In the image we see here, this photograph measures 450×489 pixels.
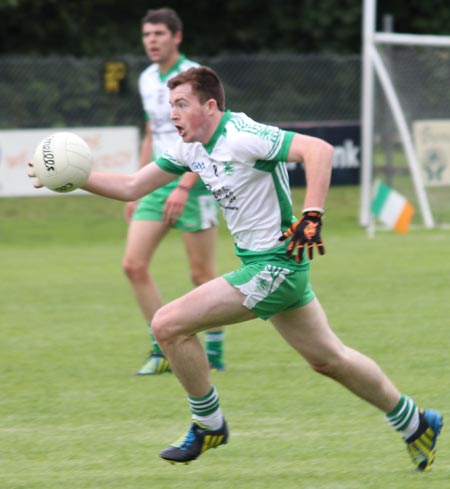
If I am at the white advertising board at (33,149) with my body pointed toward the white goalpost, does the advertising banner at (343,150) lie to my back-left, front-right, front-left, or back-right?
front-left

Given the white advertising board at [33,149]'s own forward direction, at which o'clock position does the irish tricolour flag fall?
The irish tricolour flag is roughly at 10 o'clock from the white advertising board.

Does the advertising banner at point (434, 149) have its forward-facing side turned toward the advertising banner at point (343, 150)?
no

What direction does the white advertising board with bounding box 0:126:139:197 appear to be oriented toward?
toward the camera

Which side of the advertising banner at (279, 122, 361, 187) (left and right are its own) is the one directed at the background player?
front

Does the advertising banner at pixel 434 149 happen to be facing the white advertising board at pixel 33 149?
no

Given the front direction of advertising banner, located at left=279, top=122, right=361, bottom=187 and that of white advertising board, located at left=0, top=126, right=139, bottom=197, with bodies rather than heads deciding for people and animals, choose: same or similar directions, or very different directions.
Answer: same or similar directions

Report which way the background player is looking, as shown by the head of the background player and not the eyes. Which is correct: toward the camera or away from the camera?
toward the camera

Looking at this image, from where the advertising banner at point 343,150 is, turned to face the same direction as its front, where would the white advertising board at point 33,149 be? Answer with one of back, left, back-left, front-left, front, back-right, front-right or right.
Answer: right

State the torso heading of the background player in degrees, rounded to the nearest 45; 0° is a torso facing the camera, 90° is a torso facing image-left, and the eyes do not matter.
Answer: approximately 45°

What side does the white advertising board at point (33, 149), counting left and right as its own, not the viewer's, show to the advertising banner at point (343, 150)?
left

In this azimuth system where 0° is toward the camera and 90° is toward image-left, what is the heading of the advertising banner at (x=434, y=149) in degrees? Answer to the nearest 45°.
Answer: approximately 0°

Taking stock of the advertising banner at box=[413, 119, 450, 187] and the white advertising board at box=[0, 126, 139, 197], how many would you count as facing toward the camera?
2

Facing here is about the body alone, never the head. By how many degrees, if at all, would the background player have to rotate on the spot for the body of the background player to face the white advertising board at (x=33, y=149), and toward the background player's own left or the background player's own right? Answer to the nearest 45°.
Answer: approximately 135° to the background player's own right

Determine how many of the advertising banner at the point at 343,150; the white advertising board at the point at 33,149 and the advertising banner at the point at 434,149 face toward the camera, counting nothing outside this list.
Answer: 3

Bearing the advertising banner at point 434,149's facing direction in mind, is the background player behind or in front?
in front

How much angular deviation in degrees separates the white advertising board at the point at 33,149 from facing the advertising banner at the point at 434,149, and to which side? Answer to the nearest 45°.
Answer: approximately 90° to its left

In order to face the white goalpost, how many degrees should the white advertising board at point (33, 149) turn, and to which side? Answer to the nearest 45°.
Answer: approximately 90° to its left
